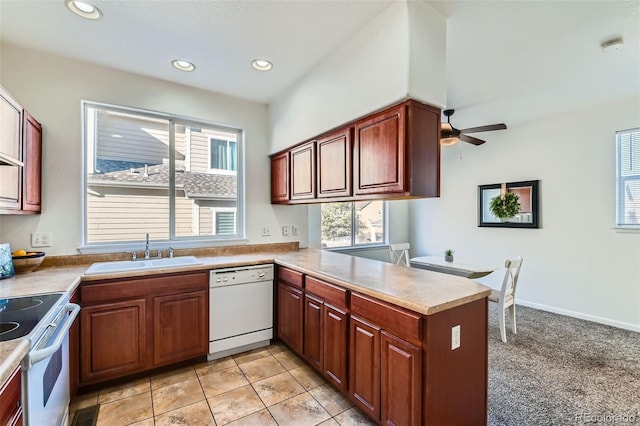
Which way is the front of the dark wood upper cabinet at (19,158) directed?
to the viewer's right

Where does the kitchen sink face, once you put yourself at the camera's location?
facing the viewer

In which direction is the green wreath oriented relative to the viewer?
toward the camera

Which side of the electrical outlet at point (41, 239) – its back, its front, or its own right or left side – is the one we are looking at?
front

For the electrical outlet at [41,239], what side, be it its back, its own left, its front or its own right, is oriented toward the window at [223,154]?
back

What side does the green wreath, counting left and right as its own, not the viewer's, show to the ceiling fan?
front

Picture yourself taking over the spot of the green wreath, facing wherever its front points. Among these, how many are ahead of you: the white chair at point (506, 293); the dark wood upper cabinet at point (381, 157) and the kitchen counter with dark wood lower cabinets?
3

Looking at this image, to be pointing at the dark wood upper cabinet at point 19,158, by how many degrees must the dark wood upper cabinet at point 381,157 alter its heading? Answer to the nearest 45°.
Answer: approximately 45° to its right

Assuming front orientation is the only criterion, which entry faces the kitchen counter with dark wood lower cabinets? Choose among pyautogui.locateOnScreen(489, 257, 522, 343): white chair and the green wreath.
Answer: the green wreath

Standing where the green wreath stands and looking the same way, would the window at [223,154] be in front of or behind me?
in front

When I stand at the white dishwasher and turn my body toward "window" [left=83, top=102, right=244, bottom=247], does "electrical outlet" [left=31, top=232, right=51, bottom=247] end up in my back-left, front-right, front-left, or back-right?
front-left

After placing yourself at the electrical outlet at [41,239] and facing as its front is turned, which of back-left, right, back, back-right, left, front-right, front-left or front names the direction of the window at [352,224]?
left

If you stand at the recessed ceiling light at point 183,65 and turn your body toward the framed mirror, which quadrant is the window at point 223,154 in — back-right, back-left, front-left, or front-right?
front-left

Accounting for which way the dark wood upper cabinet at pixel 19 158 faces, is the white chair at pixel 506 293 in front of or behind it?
in front

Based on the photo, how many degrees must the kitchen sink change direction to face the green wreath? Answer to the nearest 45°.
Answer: approximately 90° to its left
